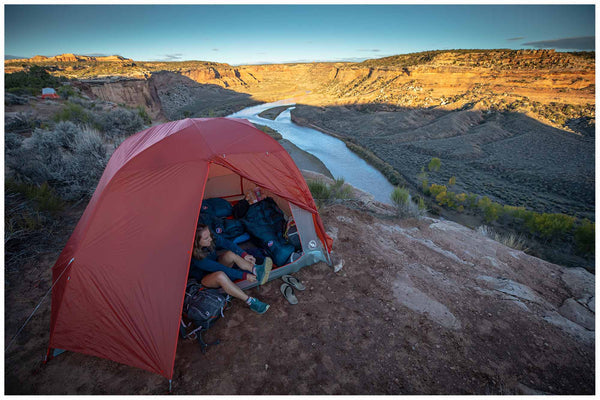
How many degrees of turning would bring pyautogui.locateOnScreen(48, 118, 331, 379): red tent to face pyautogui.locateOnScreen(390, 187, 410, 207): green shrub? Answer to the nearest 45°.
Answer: approximately 90° to its left

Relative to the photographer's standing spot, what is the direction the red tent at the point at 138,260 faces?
facing the viewer and to the right of the viewer

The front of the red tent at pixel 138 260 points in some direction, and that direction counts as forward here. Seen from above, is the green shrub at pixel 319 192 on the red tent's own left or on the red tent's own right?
on the red tent's own left

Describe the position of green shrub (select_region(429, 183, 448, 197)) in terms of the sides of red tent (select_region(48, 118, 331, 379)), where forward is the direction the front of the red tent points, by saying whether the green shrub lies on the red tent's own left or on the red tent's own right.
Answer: on the red tent's own left

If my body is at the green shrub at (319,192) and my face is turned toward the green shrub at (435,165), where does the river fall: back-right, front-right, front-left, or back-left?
front-left

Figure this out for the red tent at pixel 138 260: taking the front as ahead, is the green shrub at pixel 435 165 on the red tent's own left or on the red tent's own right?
on the red tent's own left

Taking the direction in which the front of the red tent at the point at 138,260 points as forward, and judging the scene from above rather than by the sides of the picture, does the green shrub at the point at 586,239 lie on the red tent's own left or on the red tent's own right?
on the red tent's own left

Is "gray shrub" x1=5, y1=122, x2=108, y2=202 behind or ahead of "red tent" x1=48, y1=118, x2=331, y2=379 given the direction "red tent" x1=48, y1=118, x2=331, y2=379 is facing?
behind
